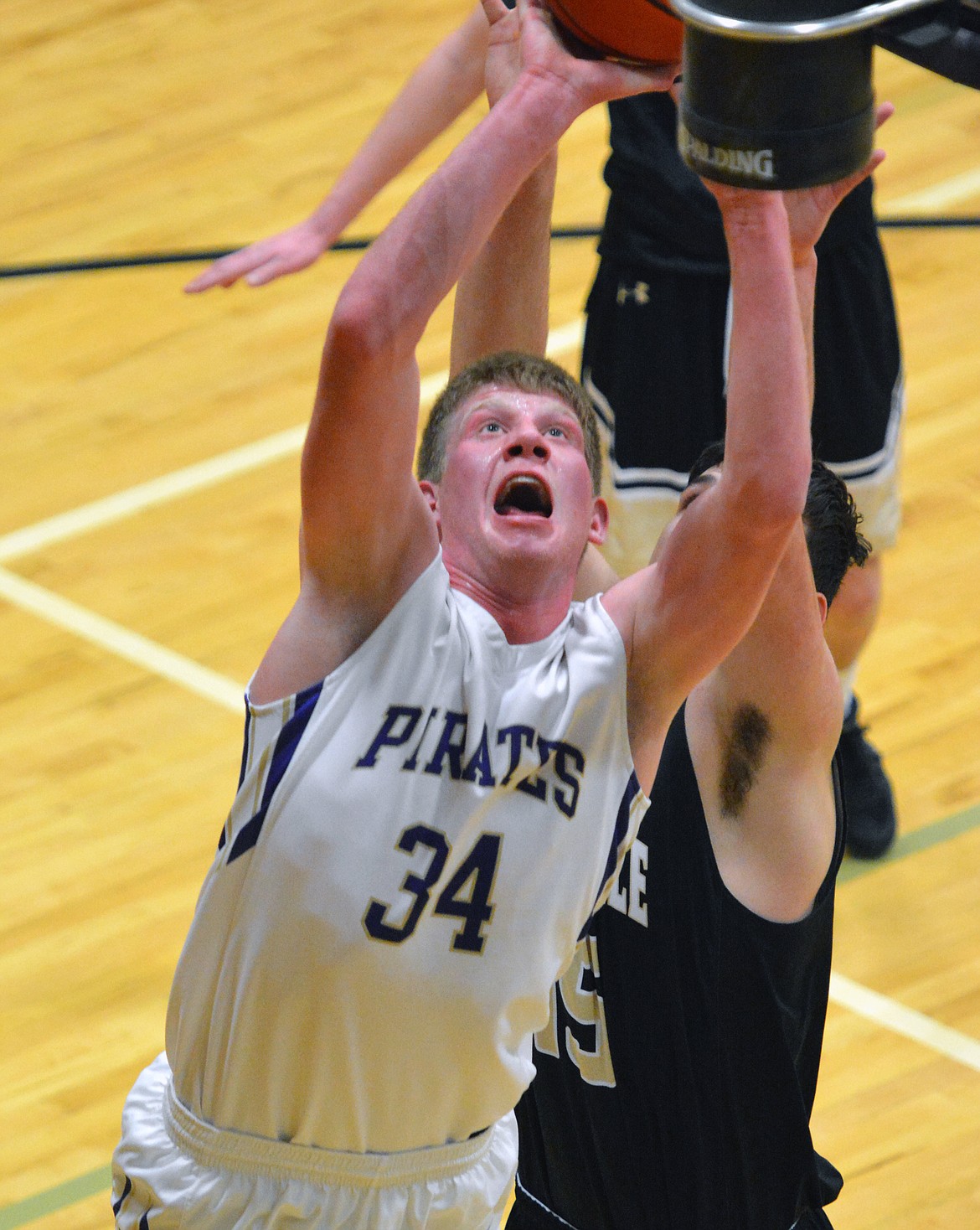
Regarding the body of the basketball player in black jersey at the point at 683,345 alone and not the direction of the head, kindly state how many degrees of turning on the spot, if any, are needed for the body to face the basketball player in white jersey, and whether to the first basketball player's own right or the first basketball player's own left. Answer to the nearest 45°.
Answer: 0° — they already face them

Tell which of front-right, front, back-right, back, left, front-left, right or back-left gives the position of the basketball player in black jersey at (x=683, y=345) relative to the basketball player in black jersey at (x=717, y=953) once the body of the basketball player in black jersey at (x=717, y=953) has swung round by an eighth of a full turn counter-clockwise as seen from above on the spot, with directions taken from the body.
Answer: back

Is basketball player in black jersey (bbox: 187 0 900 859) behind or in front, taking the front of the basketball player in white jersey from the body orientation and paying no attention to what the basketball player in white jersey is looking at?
behind

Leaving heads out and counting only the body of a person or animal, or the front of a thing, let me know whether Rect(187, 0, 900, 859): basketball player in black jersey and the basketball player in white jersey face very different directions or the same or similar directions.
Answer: same or similar directions

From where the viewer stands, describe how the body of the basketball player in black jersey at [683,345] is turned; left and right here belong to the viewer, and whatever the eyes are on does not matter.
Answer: facing the viewer

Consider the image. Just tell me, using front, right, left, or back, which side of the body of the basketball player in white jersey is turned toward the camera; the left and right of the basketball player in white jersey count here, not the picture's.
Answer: front

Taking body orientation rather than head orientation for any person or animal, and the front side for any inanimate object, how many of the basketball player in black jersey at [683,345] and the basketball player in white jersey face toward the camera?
2

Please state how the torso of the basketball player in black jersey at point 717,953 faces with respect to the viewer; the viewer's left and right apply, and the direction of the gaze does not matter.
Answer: facing the viewer and to the left of the viewer
